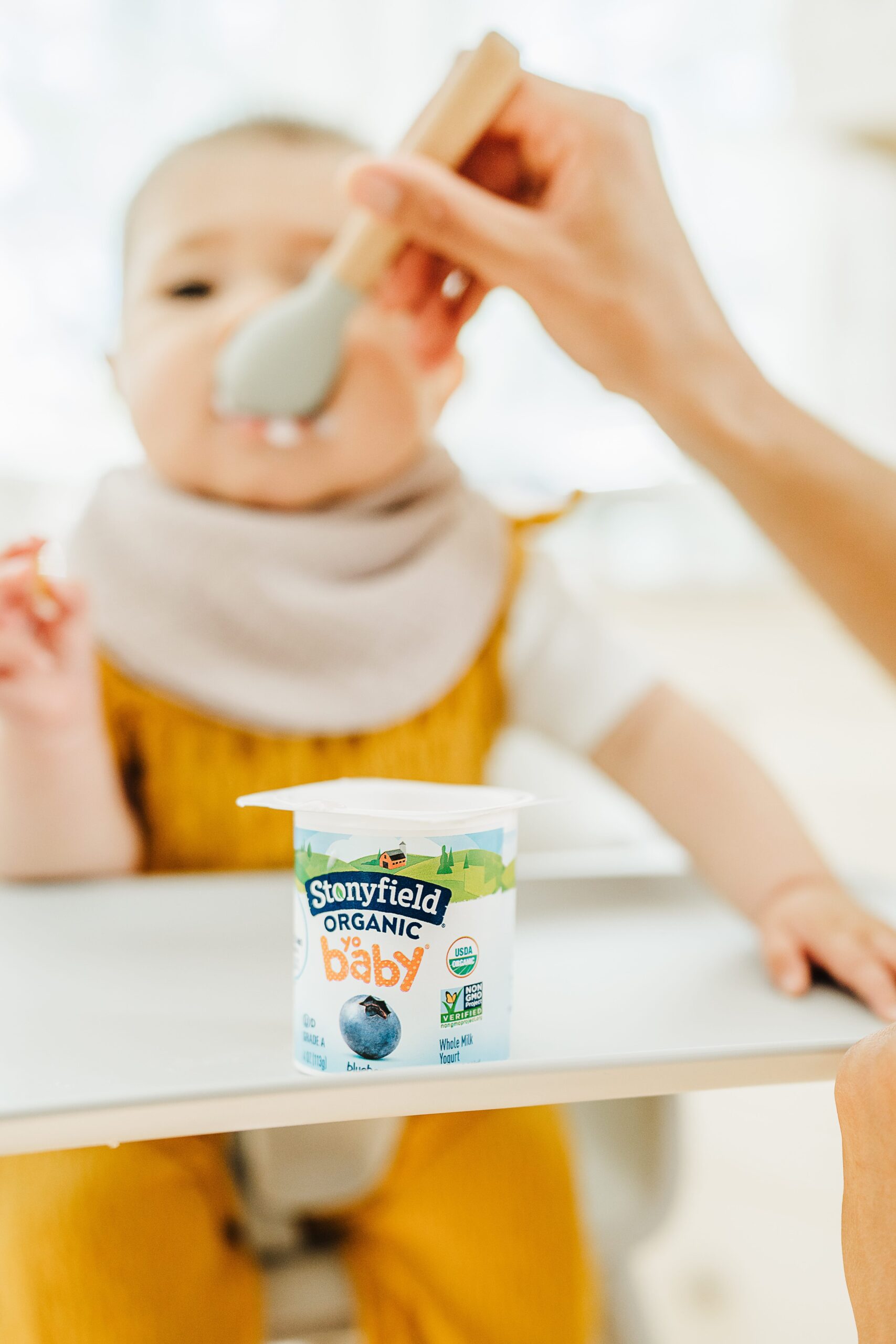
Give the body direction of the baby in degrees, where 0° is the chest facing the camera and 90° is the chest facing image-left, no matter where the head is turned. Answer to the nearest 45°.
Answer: approximately 0°
